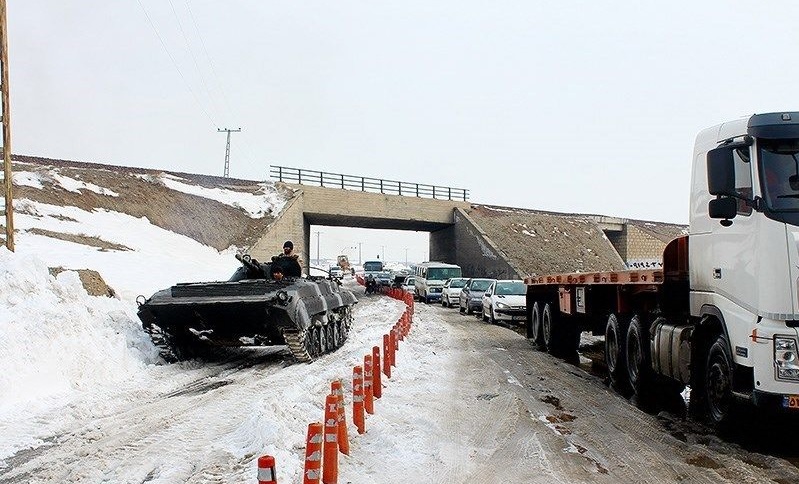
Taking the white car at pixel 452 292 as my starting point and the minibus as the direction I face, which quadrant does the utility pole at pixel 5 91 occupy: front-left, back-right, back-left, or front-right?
back-left

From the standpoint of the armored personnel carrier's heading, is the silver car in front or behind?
behind

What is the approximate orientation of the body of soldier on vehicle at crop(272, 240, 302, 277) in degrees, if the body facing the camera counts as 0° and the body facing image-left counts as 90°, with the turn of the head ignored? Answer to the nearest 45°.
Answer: approximately 45°

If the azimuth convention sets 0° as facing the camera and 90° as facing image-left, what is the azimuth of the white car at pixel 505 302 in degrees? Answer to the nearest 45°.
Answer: approximately 315°

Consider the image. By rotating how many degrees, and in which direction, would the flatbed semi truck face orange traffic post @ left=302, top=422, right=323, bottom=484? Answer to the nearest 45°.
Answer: approximately 90° to its right

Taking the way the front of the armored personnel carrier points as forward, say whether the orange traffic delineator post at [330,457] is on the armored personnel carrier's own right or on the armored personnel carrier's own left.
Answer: on the armored personnel carrier's own left

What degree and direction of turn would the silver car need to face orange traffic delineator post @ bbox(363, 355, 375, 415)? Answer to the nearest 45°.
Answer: approximately 45° to its right

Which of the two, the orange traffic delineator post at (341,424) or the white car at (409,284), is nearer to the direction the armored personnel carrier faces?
the orange traffic delineator post

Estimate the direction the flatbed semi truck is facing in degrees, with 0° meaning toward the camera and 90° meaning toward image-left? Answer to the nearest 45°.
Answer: approximately 315°

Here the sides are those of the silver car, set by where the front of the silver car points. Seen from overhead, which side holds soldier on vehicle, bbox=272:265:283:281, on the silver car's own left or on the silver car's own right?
on the silver car's own right

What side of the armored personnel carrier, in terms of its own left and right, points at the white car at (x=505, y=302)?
back
